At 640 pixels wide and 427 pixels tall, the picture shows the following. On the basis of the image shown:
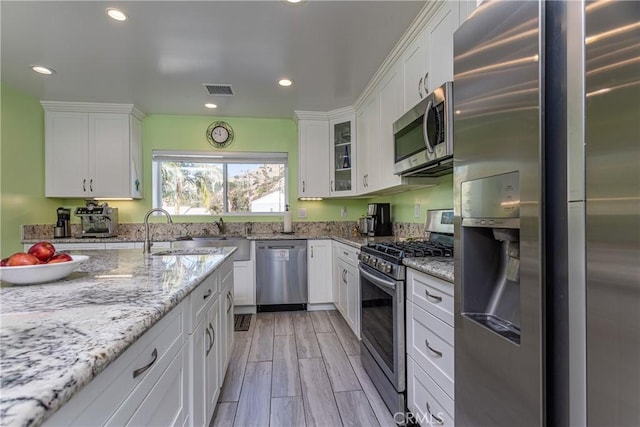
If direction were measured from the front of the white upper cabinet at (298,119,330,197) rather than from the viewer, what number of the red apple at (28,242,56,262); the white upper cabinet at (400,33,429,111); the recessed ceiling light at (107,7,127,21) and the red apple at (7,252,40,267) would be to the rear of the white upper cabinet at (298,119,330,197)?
0

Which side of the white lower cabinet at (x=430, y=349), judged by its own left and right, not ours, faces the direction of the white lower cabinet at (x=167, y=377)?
front

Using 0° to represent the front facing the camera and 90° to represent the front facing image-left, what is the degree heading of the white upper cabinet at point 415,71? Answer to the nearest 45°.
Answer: approximately 90°

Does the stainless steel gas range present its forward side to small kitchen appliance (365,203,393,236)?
no

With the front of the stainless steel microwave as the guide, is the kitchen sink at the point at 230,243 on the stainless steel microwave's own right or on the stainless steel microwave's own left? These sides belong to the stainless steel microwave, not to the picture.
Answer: on the stainless steel microwave's own right

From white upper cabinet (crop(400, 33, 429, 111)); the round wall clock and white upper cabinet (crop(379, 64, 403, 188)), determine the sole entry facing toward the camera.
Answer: the round wall clock

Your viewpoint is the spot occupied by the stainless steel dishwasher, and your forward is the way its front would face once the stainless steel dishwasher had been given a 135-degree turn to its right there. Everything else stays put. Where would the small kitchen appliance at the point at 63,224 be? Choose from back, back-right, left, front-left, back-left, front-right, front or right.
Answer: front-left

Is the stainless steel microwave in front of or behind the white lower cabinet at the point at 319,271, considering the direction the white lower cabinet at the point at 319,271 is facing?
in front

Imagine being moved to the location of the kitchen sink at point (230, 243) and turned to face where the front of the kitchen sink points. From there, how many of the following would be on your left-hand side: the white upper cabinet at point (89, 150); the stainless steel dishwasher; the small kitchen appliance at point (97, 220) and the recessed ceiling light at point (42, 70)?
1

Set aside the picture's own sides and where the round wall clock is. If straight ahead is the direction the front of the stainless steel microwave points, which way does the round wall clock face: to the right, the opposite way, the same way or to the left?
to the left

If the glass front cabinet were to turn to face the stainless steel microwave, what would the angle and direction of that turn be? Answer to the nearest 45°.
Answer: approximately 45° to its left

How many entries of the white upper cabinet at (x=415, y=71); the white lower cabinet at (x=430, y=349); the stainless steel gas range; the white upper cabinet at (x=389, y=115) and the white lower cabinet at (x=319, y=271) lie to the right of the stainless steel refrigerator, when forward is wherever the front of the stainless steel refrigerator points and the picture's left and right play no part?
5

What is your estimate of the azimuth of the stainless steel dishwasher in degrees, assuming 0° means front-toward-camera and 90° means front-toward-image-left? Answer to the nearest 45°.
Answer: approximately 0°

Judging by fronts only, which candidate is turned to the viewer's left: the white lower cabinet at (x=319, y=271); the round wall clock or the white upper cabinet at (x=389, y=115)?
the white upper cabinet

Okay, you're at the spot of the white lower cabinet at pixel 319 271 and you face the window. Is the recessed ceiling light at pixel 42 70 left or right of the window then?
left

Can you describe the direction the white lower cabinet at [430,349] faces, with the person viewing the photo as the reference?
facing the viewer and to the left of the viewer

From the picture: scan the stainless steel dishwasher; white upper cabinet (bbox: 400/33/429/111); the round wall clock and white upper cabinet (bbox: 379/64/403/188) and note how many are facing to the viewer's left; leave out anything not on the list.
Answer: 2

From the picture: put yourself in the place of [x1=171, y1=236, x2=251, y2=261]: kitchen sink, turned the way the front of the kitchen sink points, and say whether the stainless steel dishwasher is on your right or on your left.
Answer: on your left

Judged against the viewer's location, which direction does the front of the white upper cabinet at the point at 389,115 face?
facing to the left of the viewer

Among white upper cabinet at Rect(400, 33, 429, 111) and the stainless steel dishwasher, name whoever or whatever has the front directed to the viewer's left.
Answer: the white upper cabinet

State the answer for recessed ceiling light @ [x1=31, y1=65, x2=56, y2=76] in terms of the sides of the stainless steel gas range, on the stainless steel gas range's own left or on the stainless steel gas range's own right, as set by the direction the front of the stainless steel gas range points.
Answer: on the stainless steel gas range's own right

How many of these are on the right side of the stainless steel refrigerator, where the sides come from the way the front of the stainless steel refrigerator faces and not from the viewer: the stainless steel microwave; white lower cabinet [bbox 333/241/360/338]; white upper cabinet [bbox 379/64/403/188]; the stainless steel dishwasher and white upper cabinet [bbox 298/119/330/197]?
5

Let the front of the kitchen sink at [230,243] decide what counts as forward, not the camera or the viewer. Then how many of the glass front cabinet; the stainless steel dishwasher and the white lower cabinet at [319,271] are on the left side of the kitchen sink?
3

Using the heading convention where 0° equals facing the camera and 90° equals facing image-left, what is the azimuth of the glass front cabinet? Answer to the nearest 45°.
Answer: approximately 45°
